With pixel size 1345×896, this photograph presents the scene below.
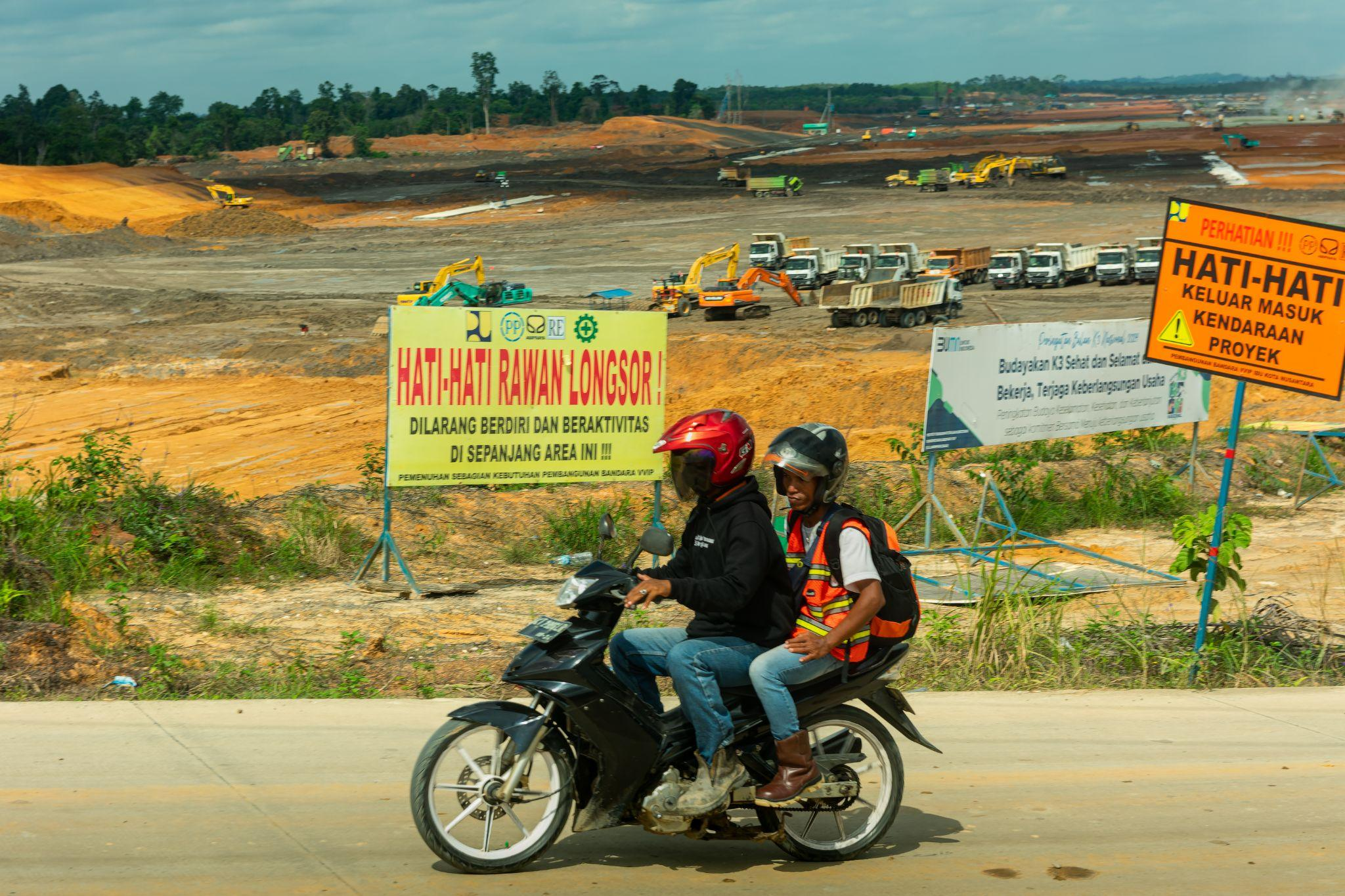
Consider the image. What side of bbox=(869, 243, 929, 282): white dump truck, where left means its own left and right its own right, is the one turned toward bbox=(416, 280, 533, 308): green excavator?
front

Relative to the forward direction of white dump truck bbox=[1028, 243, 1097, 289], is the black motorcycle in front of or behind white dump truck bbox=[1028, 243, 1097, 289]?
in front

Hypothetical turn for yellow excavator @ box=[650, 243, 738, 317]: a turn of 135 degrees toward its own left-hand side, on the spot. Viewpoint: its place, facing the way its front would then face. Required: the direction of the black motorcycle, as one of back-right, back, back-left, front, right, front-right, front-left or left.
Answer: back-left

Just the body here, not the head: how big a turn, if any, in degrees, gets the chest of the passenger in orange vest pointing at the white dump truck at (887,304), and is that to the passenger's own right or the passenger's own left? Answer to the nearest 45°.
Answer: approximately 135° to the passenger's own right

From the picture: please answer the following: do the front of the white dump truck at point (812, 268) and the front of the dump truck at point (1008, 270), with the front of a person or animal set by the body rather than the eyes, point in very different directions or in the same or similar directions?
same or similar directions

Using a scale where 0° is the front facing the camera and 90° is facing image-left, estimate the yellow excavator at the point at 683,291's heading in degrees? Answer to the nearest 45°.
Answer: approximately 270°

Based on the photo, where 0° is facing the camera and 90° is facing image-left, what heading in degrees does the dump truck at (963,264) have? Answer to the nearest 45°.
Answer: approximately 45°

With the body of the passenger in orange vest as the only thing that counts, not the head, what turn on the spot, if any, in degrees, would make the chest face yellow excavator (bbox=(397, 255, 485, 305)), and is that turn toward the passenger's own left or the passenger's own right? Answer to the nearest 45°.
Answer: approximately 135° to the passenger's own right

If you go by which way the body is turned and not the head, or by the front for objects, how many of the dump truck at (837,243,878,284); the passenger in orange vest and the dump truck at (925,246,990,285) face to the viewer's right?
0

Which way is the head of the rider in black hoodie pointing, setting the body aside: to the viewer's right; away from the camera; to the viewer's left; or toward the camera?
to the viewer's left

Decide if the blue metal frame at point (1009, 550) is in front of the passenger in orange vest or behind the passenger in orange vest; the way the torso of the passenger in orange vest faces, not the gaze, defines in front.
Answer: behind

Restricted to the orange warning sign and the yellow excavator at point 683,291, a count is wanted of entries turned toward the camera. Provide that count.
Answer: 1

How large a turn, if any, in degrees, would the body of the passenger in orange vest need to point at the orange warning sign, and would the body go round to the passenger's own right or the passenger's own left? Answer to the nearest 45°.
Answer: approximately 180°

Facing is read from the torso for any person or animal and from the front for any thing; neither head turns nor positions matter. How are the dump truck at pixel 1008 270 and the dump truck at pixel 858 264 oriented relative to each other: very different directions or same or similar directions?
same or similar directions

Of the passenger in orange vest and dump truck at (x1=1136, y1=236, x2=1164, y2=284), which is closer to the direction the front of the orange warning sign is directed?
the passenger in orange vest

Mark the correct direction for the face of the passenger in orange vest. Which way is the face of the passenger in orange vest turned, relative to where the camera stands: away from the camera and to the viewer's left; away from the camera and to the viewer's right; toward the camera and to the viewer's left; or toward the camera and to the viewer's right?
toward the camera and to the viewer's left

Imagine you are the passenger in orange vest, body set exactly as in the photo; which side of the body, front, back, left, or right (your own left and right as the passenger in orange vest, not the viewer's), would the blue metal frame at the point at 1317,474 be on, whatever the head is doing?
back

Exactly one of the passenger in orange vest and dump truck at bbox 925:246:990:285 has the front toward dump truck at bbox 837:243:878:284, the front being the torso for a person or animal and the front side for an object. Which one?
dump truck at bbox 925:246:990:285
